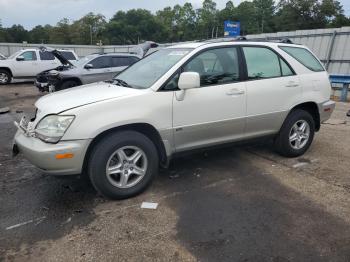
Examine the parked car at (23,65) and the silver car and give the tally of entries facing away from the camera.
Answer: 0

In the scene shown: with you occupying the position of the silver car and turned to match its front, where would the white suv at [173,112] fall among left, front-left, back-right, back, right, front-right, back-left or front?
front-left

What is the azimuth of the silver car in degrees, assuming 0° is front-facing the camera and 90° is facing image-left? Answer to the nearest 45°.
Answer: approximately 45°

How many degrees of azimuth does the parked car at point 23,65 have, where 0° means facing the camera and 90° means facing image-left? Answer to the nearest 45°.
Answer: approximately 90°

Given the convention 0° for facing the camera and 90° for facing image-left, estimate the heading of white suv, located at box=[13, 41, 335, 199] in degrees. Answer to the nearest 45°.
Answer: approximately 45°

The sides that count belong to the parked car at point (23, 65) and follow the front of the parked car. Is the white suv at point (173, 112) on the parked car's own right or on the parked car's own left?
on the parked car's own left
